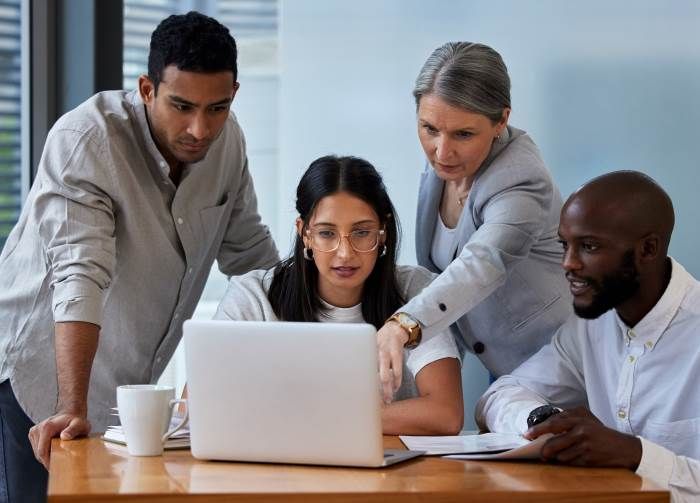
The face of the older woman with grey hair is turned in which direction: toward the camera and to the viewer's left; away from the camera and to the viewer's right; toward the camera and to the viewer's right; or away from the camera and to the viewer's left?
toward the camera and to the viewer's left

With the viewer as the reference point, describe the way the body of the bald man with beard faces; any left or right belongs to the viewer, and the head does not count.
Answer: facing the viewer and to the left of the viewer

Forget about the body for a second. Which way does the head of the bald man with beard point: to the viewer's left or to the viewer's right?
to the viewer's left

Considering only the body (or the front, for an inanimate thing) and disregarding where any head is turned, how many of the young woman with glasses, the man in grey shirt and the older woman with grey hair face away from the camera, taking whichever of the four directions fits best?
0

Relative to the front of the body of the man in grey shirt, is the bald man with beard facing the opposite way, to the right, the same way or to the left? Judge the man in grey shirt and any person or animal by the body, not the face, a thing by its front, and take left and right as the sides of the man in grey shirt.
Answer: to the right

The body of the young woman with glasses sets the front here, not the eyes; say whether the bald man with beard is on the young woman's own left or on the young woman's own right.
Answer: on the young woman's own left

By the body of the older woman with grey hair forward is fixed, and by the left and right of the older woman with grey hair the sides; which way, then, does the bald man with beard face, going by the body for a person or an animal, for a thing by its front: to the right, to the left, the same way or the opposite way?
the same way

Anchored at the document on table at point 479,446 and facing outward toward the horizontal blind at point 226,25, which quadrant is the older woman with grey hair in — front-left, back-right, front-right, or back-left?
front-right

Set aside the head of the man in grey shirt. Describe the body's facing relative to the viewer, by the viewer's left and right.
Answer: facing the viewer and to the right of the viewer

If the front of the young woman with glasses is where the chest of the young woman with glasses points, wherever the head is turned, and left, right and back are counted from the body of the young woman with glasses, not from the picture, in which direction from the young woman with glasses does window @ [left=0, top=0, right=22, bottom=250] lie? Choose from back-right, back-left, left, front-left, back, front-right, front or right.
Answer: back-right

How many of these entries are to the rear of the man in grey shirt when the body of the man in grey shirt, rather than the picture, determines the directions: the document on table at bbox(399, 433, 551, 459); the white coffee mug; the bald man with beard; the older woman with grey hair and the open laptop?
0

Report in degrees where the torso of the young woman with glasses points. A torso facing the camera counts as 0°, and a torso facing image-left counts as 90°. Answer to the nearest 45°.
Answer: approximately 0°

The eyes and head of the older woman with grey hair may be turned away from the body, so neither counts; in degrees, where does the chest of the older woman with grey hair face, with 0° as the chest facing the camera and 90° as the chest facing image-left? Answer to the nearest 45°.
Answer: approximately 45°

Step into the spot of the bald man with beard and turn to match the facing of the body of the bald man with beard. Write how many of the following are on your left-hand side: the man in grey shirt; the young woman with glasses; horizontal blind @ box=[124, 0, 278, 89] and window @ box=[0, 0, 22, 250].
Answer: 0

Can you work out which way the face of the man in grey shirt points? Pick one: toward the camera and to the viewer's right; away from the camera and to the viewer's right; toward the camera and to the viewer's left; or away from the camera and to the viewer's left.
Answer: toward the camera and to the viewer's right

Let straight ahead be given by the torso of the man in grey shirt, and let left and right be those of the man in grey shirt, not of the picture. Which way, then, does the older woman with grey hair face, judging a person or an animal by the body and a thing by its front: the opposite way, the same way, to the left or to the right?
to the right

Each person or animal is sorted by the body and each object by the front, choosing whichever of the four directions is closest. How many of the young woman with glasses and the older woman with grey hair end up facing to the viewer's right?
0

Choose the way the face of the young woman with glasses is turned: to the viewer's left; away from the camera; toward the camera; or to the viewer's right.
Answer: toward the camera
